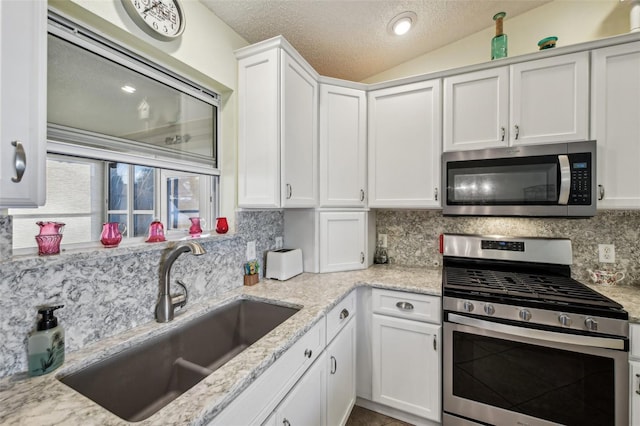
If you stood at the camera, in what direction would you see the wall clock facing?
facing the viewer and to the right of the viewer

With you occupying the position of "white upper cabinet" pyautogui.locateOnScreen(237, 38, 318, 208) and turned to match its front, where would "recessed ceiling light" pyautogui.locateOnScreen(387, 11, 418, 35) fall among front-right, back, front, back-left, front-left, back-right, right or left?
front-left

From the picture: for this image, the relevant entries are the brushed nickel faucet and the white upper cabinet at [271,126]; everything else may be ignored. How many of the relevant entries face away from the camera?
0

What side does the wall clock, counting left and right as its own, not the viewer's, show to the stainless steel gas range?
front

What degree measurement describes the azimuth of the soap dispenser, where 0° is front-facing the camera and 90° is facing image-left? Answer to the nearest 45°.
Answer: approximately 315°

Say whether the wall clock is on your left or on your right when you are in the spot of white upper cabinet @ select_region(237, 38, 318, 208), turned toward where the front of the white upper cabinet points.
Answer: on your right

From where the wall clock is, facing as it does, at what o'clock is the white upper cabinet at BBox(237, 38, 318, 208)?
The white upper cabinet is roughly at 10 o'clock from the wall clock.

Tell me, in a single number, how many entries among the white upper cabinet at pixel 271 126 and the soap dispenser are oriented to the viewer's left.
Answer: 0

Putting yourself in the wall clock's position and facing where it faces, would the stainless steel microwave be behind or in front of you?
in front
